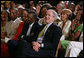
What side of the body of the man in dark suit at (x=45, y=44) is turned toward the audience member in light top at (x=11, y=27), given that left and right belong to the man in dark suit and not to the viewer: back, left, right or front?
right

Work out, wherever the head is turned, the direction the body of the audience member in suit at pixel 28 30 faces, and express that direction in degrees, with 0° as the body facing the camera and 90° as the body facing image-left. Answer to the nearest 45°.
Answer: approximately 45°

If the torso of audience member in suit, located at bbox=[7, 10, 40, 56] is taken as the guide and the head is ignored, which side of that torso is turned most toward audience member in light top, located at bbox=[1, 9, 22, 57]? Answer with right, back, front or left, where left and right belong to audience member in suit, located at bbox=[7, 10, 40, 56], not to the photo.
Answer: right

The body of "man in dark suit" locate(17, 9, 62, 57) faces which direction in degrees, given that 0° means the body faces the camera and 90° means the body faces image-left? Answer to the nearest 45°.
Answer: approximately 45°

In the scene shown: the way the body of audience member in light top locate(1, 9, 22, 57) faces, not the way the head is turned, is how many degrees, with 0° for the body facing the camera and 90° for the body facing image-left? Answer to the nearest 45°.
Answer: approximately 45°

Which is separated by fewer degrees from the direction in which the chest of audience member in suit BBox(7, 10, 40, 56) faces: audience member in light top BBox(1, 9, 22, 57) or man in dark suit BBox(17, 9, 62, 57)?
the man in dark suit

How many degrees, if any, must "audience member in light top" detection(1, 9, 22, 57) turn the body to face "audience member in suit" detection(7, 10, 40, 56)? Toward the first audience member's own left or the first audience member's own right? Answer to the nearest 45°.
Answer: approximately 45° to the first audience member's own left

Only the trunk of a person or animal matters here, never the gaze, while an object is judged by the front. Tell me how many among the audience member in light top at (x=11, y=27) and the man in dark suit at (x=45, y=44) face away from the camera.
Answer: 0

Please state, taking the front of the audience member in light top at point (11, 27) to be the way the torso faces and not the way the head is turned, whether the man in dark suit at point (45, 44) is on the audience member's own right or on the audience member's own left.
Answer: on the audience member's own left
